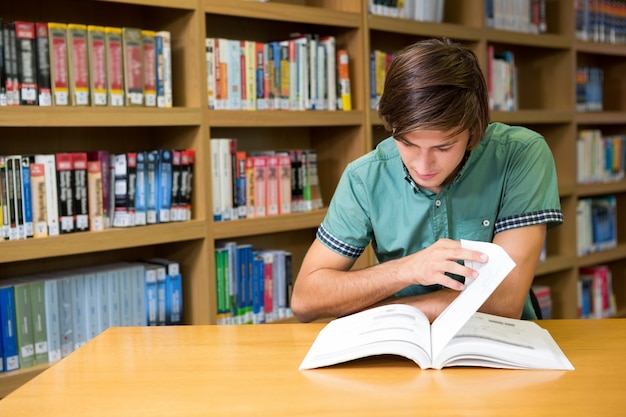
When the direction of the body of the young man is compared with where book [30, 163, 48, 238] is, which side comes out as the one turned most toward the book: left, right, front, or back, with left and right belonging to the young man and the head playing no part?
right

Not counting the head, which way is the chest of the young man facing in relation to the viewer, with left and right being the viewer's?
facing the viewer

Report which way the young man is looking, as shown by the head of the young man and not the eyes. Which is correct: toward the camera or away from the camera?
toward the camera

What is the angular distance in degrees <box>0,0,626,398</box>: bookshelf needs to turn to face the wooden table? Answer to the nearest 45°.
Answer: approximately 45° to its right

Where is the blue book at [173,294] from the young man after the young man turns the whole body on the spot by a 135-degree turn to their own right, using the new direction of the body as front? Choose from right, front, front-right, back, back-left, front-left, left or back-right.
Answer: front

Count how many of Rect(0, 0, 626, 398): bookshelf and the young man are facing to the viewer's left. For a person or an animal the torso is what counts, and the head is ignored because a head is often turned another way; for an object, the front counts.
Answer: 0

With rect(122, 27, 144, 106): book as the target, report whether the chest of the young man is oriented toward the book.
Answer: no

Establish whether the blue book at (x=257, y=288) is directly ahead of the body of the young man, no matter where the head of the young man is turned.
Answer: no

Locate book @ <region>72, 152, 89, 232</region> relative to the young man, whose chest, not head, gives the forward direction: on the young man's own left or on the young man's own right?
on the young man's own right
